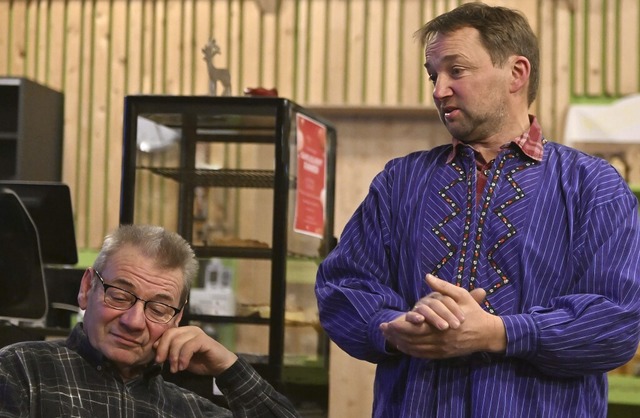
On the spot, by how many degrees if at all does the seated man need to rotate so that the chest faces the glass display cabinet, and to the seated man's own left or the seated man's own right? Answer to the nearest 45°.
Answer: approximately 180°

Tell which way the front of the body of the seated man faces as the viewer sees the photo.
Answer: toward the camera

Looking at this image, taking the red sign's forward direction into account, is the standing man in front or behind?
in front

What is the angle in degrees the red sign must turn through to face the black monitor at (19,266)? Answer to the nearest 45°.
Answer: approximately 90° to its right

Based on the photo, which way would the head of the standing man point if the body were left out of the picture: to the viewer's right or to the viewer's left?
to the viewer's left

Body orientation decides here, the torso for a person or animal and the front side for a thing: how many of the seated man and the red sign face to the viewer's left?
0

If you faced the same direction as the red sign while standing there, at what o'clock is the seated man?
The seated man is roughly at 2 o'clock from the red sign.

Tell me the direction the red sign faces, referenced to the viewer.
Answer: facing the viewer and to the right of the viewer

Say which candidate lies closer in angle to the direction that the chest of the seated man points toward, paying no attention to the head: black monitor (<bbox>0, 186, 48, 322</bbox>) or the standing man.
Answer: the standing man

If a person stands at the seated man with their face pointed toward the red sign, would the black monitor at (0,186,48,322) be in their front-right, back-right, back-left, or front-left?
front-left
